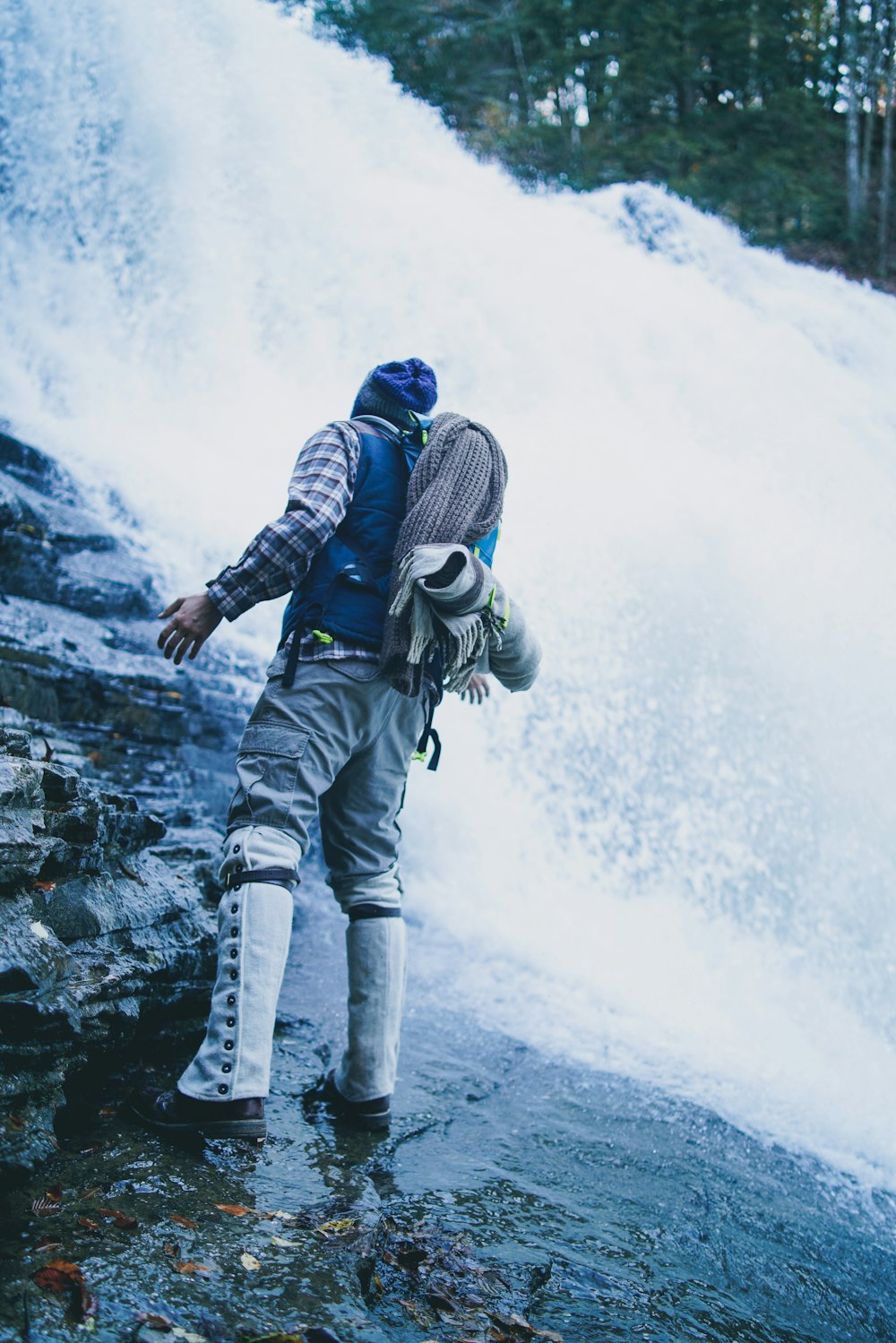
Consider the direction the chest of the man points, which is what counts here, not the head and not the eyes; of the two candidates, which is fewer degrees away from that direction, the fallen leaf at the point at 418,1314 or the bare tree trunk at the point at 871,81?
the bare tree trunk

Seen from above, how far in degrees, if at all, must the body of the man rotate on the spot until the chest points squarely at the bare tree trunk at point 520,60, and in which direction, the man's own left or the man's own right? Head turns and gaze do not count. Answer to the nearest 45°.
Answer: approximately 45° to the man's own right

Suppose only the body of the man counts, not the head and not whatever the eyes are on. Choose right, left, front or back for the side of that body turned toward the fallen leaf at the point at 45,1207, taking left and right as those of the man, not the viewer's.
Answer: left

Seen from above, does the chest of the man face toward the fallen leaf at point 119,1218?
no

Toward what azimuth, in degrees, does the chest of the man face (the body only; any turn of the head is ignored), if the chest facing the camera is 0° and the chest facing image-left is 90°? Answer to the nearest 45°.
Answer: approximately 135°

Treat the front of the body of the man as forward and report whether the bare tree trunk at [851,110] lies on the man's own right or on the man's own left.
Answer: on the man's own right

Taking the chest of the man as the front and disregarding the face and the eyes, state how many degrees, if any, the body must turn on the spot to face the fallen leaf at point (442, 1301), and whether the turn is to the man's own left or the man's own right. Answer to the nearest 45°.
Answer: approximately 135° to the man's own left

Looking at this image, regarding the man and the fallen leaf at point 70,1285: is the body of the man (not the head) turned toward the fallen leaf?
no

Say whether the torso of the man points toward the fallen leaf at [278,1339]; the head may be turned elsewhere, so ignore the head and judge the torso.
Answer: no

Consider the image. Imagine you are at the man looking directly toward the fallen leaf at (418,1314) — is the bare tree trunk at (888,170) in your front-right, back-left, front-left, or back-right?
back-left

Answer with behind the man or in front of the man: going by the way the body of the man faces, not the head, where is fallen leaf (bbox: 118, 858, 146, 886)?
in front
